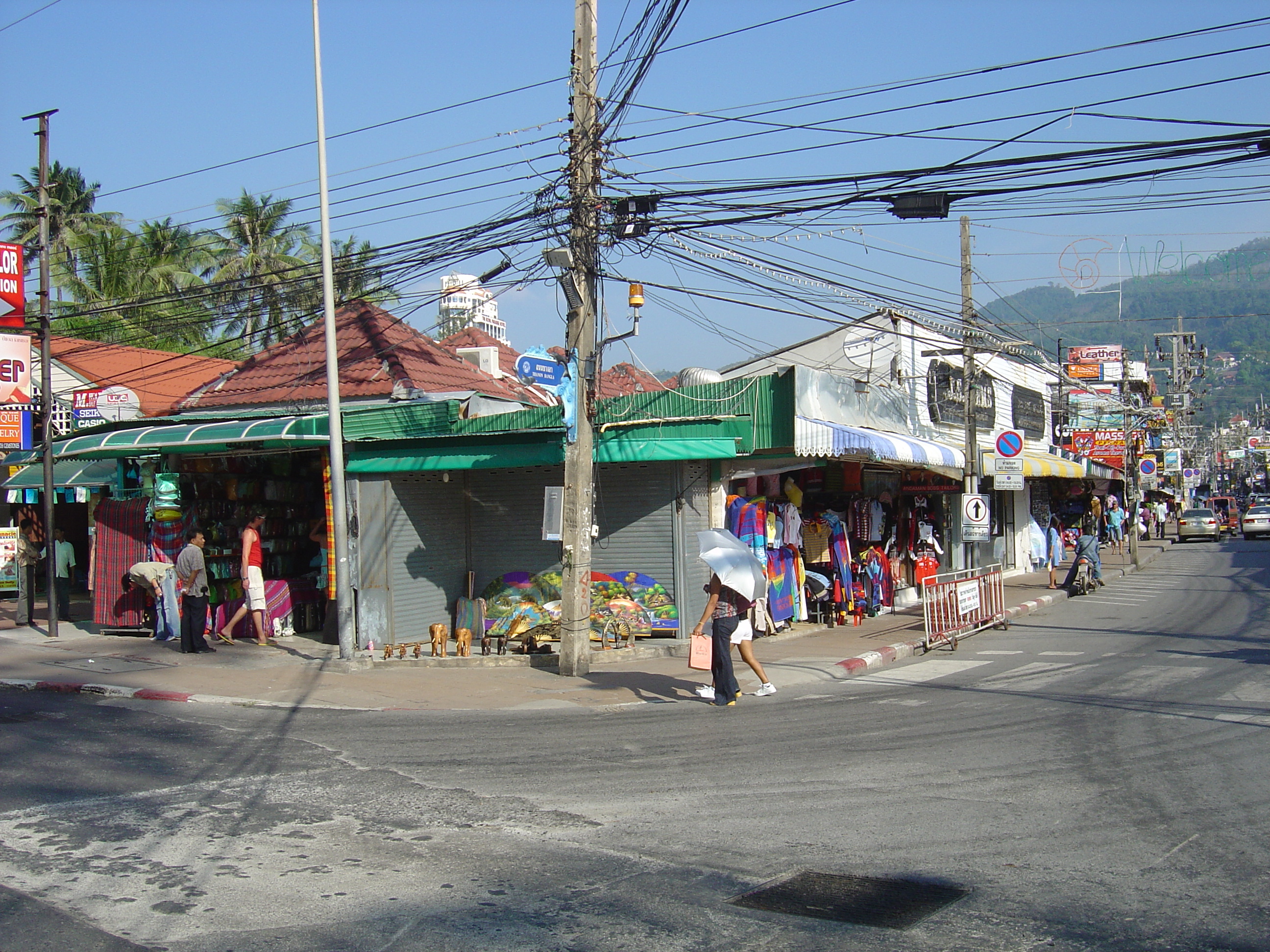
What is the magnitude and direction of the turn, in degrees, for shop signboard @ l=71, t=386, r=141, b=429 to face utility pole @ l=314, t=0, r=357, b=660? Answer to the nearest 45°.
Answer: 0° — it already faces it

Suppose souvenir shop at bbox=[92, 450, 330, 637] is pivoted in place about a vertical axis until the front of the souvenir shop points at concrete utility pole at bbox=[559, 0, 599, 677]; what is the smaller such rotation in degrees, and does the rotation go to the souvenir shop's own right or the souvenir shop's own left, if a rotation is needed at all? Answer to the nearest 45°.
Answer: approximately 45° to the souvenir shop's own left

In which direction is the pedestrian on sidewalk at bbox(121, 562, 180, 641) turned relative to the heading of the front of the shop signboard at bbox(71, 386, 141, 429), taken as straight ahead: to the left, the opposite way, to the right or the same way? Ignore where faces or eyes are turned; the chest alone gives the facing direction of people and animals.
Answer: to the right

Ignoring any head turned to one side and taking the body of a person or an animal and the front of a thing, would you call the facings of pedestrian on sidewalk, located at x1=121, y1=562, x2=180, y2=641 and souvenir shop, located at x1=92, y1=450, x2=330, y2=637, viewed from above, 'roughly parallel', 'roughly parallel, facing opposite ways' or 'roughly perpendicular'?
roughly perpendicular
